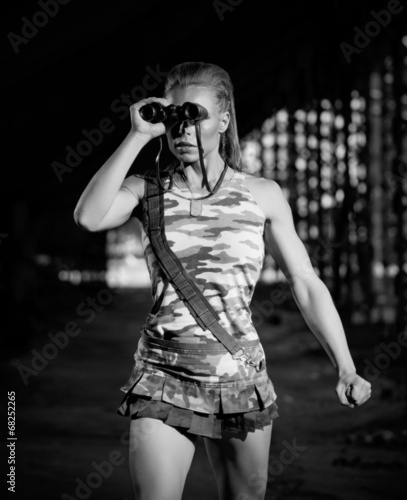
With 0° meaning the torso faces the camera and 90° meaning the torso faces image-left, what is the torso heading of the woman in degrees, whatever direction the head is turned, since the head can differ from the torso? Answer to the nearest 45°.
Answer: approximately 0°
